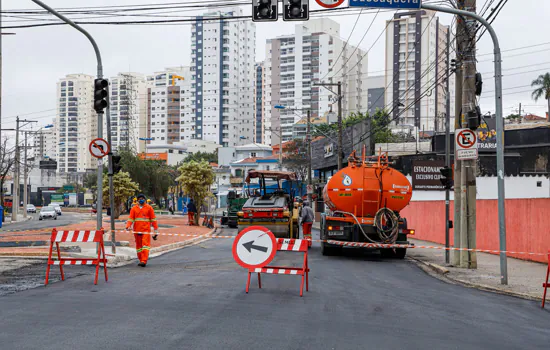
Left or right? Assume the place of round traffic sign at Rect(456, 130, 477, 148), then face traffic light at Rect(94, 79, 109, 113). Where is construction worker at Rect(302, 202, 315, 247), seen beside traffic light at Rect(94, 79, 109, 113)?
right

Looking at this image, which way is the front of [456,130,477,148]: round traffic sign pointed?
toward the camera

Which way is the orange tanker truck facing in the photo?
away from the camera

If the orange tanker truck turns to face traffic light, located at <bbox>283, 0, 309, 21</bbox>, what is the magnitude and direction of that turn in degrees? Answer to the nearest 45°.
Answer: approximately 180°

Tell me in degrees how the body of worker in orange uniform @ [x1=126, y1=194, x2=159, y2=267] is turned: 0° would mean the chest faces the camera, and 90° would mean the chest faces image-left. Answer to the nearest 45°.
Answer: approximately 0°

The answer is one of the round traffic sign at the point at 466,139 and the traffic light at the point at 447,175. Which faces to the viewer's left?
the traffic light

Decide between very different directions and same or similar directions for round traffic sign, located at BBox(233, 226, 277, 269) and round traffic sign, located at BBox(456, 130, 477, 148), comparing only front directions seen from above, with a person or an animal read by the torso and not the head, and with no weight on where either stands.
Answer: same or similar directions

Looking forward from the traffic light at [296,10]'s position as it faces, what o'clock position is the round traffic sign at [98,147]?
The round traffic sign is roughly at 4 o'clock from the traffic light.

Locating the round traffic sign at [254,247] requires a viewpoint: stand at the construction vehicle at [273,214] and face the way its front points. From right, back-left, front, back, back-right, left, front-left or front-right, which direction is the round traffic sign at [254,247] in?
front

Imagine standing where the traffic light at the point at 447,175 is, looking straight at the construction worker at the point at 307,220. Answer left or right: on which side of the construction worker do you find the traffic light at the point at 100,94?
left

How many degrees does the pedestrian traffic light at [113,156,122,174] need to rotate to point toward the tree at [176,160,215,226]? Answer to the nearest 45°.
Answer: approximately 90° to its left

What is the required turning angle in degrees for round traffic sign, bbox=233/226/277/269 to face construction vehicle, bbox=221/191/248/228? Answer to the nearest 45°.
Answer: approximately 180°

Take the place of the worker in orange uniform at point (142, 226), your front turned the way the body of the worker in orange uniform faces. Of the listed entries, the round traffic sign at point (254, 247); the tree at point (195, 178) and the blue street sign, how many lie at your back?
1
